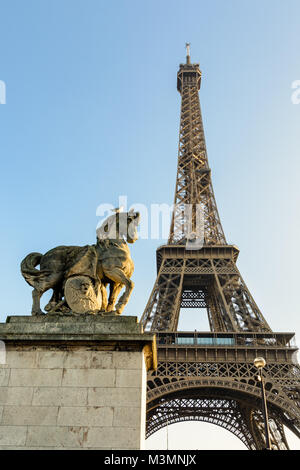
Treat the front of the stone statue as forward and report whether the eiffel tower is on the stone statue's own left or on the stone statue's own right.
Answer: on the stone statue's own left

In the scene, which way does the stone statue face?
to the viewer's right
